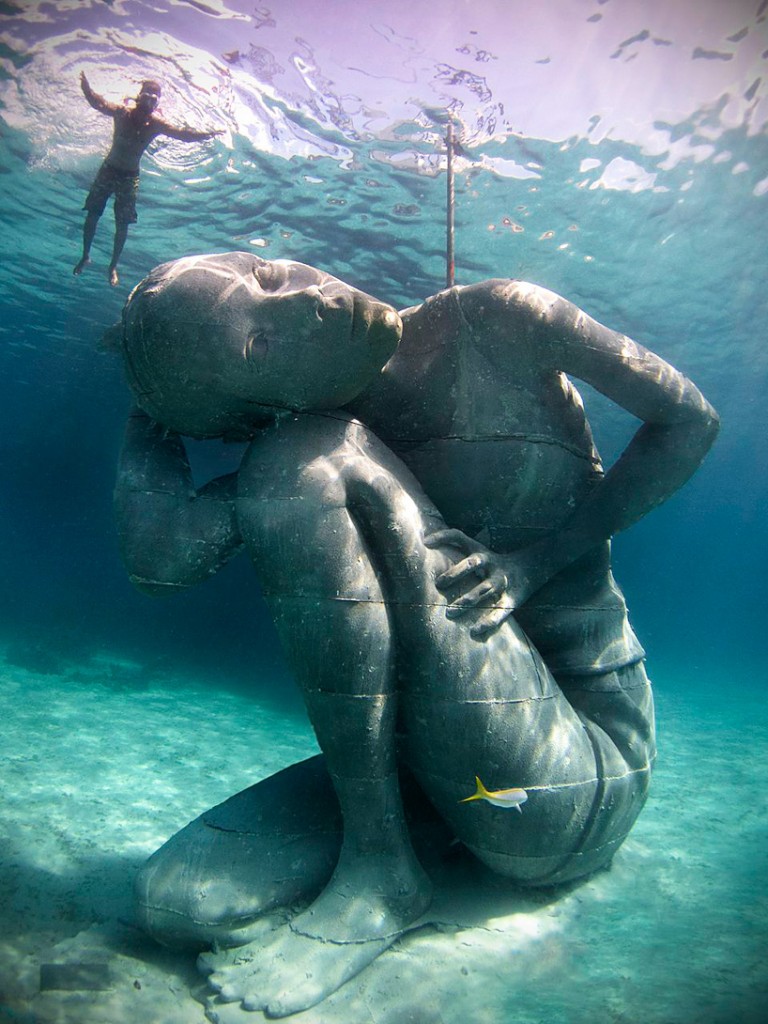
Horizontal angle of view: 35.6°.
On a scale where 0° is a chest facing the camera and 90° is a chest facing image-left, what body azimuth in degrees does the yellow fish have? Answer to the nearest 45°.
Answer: approximately 270°
